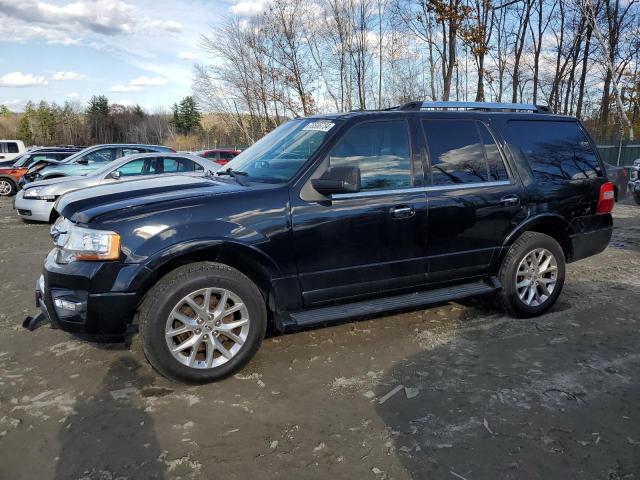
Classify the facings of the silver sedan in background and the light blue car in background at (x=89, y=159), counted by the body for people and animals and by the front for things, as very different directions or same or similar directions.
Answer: same or similar directions

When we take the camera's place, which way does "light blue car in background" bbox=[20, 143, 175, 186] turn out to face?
facing the viewer and to the left of the viewer

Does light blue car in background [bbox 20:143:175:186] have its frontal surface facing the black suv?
no

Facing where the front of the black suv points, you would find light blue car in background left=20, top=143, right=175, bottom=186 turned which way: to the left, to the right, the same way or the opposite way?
the same way

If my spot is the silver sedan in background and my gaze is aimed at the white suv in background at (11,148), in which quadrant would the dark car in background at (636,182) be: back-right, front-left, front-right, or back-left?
back-right

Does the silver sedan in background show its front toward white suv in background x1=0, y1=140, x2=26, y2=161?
no

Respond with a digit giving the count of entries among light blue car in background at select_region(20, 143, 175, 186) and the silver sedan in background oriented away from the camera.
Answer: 0

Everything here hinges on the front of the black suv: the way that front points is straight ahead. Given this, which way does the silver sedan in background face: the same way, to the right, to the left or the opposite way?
the same way

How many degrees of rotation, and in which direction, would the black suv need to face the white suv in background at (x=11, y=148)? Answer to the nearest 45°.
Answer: approximately 90° to its right

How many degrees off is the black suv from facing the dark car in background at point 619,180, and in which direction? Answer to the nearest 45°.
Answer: approximately 180°

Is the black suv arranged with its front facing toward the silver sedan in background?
no
